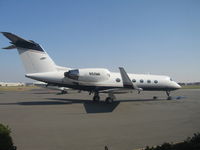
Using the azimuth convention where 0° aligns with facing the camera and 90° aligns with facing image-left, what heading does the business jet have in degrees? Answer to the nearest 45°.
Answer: approximately 225°
